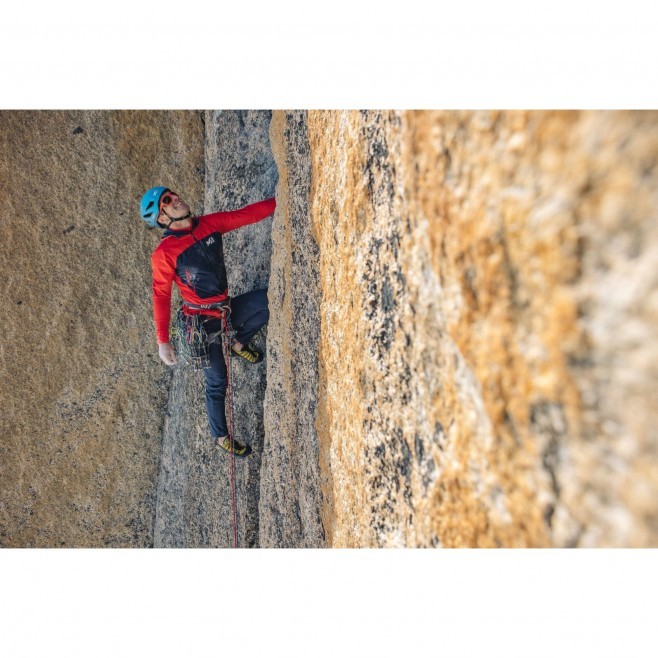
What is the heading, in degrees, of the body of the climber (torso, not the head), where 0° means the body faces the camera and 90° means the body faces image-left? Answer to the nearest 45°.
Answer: approximately 315°

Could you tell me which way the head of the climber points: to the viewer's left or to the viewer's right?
to the viewer's right
